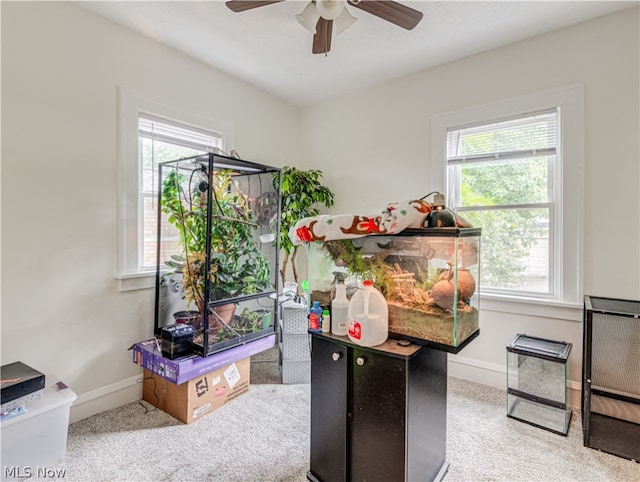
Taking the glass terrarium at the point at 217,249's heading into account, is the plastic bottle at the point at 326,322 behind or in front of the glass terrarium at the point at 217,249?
in front

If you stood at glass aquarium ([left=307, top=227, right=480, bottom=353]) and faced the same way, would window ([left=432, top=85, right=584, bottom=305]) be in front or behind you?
behind

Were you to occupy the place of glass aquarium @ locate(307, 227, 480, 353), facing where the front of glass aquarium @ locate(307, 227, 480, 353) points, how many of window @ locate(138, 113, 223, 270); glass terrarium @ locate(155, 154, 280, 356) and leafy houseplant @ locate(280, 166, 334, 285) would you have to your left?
0

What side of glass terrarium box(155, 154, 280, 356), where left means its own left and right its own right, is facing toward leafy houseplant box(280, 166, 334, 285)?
left

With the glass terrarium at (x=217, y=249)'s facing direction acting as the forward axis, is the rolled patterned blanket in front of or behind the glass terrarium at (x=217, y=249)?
in front

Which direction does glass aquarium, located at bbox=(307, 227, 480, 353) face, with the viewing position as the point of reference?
facing the viewer and to the left of the viewer

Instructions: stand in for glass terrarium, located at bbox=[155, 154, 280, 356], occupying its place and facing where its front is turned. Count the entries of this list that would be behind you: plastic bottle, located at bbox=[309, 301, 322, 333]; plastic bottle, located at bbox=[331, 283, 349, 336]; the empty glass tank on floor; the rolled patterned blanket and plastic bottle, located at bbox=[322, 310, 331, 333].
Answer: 0

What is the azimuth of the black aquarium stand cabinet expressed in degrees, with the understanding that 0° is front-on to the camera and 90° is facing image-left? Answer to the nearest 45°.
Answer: approximately 45°

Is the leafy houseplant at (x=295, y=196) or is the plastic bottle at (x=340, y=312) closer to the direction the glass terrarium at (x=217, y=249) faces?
the plastic bottle

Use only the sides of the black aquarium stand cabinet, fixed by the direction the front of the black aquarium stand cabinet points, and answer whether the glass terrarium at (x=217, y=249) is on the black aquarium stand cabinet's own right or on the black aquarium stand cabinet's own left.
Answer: on the black aquarium stand cabinet's own right

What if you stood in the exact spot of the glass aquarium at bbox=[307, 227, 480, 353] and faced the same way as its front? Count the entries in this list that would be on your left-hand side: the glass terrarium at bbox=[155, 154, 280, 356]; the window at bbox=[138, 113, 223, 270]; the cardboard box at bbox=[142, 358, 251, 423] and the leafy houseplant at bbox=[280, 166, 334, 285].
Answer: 0

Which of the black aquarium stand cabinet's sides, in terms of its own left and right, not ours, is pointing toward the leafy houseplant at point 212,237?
right

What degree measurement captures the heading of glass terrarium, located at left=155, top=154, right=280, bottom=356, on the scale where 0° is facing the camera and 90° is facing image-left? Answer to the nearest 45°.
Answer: approximately 315°

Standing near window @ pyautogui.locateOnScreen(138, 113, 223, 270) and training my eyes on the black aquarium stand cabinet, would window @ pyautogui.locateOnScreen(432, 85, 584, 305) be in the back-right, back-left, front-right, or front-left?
front-left

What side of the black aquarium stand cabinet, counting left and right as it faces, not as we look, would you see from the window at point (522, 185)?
back

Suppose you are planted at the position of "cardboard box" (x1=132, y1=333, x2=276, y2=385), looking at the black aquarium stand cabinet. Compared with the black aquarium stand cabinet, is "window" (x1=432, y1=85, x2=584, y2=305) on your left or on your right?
left
